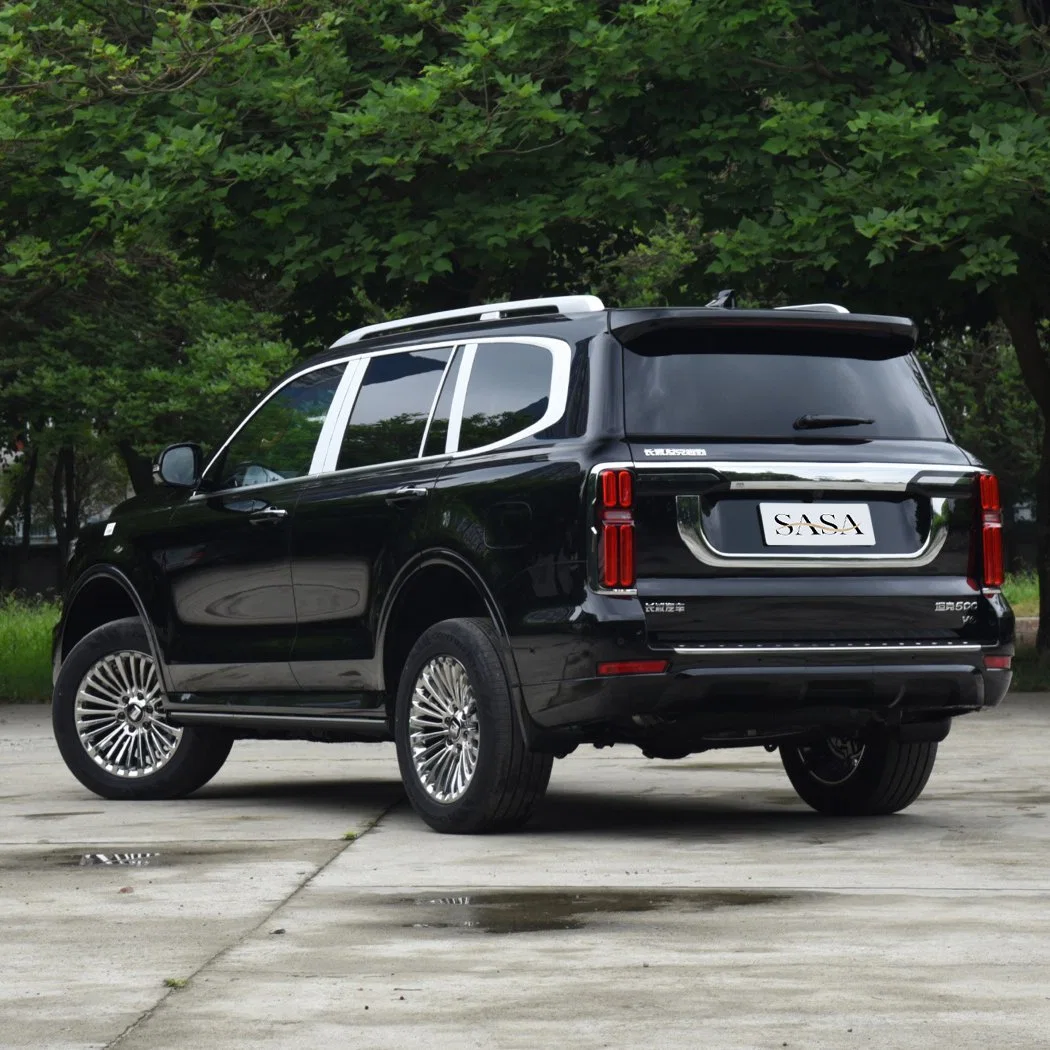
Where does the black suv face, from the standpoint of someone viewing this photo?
facing away from the viewer and to the left of the viewer

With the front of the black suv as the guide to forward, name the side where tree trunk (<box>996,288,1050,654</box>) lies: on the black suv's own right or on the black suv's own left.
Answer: on the black suv's own right
